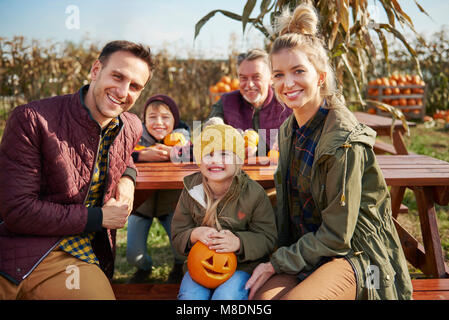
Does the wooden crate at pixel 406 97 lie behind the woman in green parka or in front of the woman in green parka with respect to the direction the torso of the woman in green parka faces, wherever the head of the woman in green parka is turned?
behind

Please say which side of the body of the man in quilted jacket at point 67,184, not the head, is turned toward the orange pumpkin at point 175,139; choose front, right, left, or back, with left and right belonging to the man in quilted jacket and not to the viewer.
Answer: left

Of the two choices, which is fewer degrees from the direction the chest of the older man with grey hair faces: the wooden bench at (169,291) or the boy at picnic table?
the wooden bench

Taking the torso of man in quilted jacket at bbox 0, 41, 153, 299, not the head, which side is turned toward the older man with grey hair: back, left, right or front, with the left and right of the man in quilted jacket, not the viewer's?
left

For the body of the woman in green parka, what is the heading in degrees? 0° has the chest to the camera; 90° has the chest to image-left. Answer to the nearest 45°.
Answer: approximately 45°

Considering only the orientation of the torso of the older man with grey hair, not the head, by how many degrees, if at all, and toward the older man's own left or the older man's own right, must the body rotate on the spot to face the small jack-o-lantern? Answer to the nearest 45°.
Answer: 0° — they already face it

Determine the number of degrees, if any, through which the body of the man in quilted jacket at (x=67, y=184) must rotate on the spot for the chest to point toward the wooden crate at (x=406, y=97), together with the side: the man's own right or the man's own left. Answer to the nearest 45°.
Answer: approximately 90° to the man's own left

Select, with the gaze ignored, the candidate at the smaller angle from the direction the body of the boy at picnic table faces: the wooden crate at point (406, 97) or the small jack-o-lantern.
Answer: the small jack-o-lantern

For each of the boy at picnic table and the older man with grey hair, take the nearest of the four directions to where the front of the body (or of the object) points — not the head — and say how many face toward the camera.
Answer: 2

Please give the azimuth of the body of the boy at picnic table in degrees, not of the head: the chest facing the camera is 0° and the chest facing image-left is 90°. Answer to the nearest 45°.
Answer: approximately 0°

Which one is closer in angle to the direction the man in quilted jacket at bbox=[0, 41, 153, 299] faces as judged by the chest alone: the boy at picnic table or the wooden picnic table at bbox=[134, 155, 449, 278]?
the wooden picnic table
